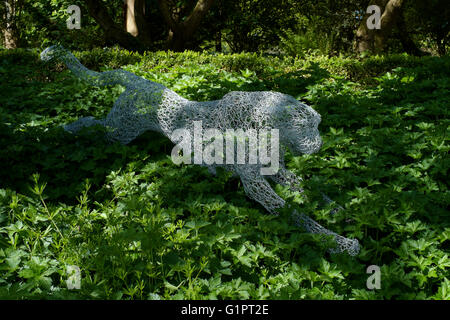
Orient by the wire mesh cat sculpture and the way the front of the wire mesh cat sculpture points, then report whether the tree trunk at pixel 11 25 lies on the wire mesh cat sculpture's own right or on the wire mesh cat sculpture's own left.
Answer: on the wire mesh cat sculpture's own left

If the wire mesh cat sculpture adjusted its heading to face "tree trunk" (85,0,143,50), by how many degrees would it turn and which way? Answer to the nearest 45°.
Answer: approximately 90° to its left

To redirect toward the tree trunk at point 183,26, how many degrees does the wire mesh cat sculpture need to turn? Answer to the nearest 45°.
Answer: approximately 90° to its left

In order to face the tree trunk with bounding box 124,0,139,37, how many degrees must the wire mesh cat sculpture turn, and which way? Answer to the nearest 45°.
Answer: approximately 90° to its left

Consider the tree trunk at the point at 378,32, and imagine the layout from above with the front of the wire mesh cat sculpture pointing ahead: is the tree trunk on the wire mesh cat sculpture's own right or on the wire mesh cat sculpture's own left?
on the wire mesh cat sculpture's own left

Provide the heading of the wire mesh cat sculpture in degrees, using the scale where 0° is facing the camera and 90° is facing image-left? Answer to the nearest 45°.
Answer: approximately 270°
